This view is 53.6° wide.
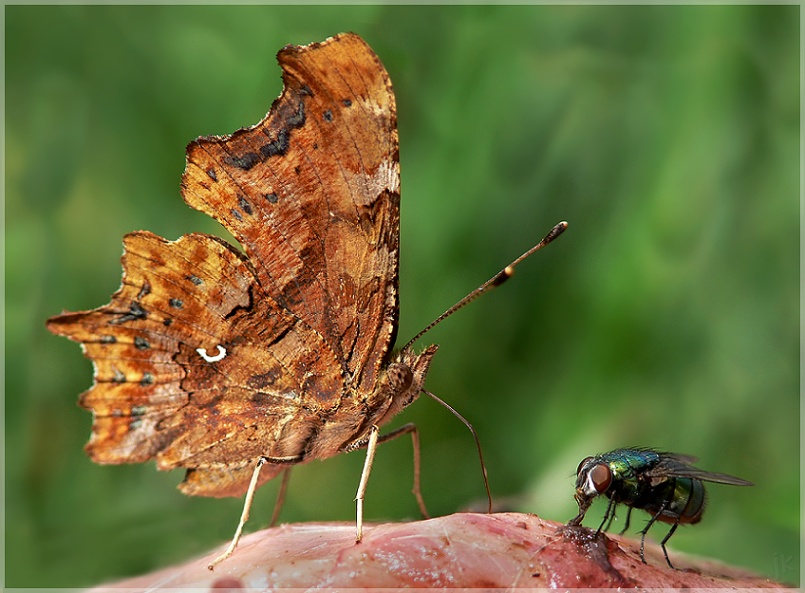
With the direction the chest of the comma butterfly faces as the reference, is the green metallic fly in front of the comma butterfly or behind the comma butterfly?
in front

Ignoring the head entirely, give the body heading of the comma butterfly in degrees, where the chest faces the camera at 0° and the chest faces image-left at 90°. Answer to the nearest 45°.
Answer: approximately 270°
